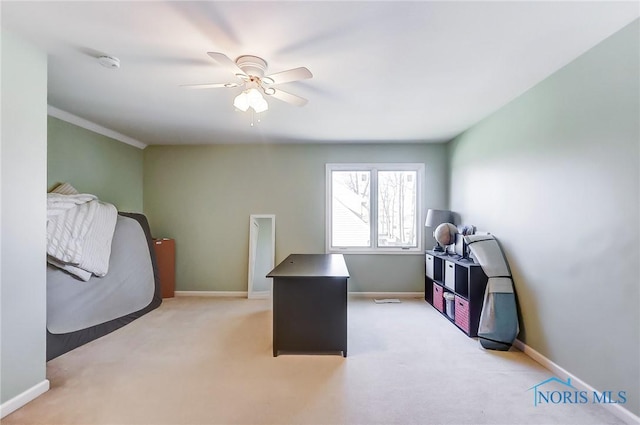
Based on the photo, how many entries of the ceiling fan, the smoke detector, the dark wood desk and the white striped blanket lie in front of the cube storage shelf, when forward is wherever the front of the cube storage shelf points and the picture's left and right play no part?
4

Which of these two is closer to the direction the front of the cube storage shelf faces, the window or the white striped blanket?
the white striped blanket

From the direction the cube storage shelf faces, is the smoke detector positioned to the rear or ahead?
ahead

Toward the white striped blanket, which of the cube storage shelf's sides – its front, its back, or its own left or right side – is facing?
front

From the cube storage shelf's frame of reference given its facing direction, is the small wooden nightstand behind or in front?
in front
